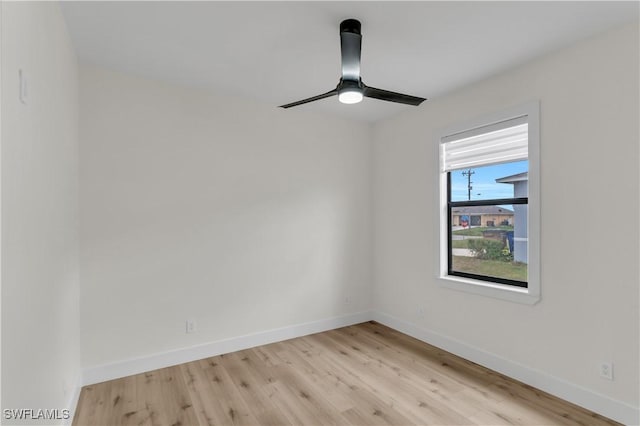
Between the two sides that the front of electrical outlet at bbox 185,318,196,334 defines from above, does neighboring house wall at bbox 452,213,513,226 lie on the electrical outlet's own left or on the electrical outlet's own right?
on the electrical outlet's own left

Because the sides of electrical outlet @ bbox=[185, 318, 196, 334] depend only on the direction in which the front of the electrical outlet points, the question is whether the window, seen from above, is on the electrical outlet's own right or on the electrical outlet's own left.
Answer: on the electrical outlet's own left

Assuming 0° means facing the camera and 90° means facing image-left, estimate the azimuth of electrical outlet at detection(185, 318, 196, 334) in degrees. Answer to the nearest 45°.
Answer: approximately 0°

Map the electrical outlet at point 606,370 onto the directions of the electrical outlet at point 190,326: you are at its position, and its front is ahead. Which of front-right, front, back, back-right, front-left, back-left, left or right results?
front-left

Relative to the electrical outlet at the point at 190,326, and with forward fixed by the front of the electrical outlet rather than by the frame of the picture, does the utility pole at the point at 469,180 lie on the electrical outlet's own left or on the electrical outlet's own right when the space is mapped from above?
on the electrical outlet's own left
